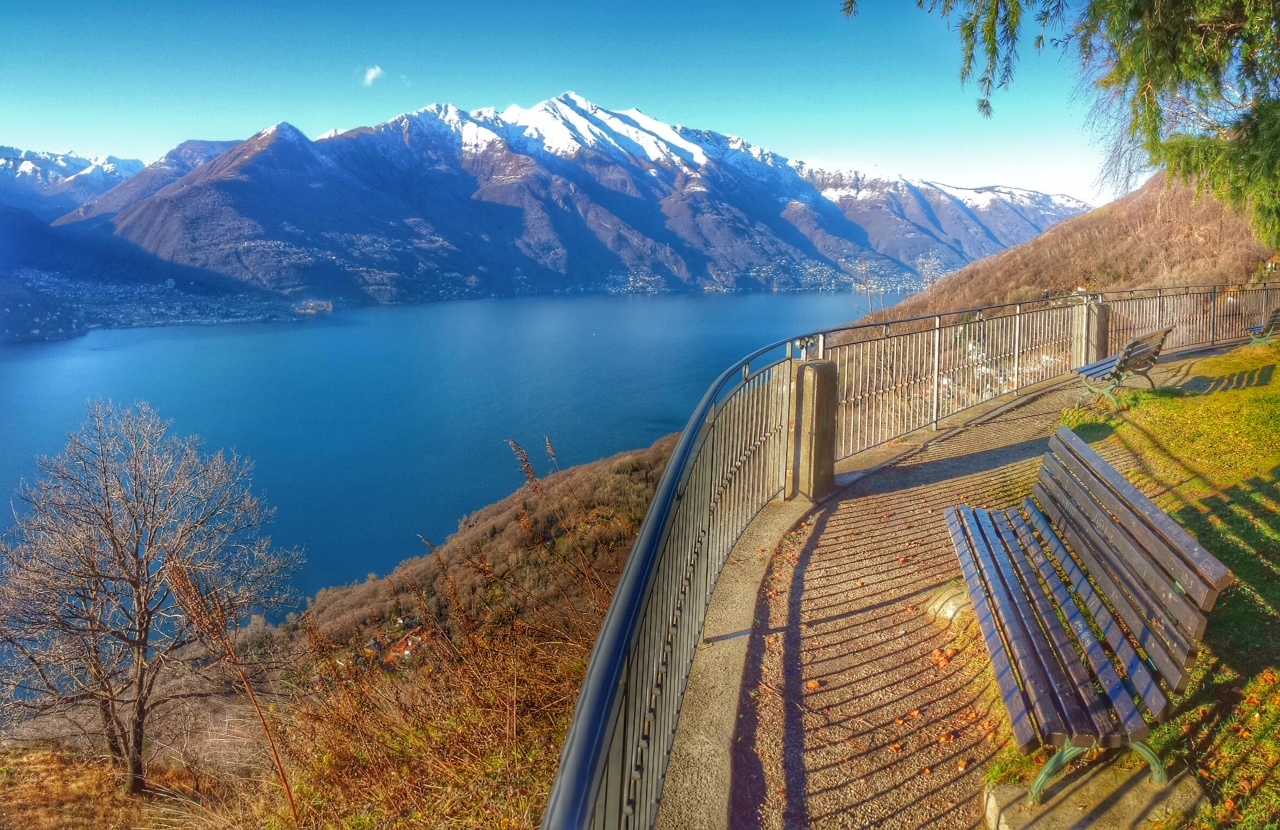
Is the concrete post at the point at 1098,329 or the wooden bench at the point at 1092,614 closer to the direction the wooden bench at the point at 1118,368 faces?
the concrete post

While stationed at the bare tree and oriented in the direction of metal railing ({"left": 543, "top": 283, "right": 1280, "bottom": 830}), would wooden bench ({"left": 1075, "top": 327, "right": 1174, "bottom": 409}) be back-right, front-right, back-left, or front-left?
front-left

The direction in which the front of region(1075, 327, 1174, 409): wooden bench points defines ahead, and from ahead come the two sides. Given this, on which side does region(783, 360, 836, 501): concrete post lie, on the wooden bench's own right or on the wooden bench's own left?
on the wooden bench's own left

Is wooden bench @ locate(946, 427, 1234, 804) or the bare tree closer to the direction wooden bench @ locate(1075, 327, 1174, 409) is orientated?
the bare tree

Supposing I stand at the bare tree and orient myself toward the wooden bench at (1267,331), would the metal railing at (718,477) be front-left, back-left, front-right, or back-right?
front-right

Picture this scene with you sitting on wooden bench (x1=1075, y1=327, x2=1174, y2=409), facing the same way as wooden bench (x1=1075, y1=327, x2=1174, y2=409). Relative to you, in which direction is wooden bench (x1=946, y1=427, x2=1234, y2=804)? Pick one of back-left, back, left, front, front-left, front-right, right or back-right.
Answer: back-left

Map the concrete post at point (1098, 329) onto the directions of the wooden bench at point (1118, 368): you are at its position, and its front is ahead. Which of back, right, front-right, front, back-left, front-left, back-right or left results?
front-right

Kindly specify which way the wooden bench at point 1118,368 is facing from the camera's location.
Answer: facing away from the viewer and to the left of the viewer
